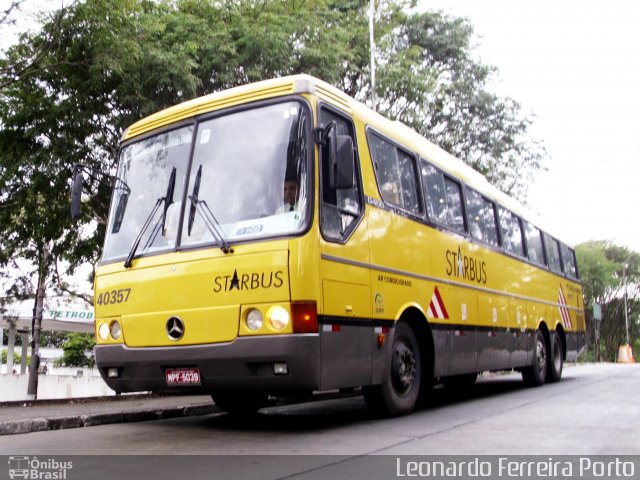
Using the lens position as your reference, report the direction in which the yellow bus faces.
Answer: facing the viewer and to the left of the viewer

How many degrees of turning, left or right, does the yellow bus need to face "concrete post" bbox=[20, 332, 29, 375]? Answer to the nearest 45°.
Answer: approximately 90° to its right

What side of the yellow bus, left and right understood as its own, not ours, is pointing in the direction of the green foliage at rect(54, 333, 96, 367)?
right
